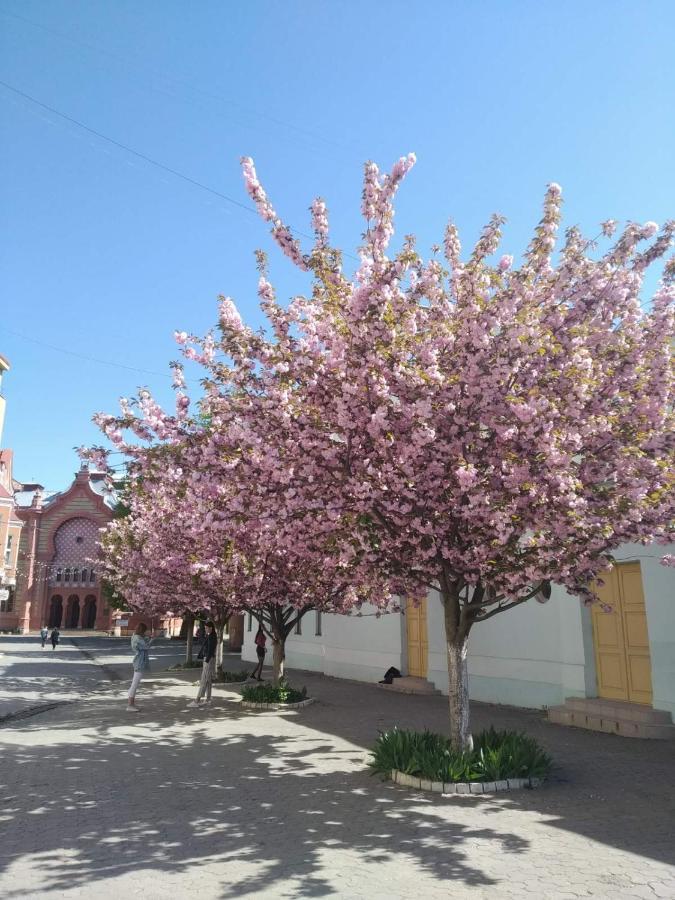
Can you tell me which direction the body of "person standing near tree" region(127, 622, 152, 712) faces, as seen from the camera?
to the viewer's right

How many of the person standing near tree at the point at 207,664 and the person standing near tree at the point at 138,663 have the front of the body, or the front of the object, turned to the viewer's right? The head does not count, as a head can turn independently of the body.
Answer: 1

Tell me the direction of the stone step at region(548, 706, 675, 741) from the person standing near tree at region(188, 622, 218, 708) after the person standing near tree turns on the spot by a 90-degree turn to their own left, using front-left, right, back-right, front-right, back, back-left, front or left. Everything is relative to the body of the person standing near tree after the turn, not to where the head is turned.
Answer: front-left

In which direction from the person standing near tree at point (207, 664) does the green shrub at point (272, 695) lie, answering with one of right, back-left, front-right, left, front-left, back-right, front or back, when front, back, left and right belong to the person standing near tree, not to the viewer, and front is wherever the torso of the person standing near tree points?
back

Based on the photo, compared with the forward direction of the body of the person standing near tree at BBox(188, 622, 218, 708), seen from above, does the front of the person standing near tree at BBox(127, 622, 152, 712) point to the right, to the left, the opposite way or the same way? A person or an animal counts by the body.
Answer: the opposite way

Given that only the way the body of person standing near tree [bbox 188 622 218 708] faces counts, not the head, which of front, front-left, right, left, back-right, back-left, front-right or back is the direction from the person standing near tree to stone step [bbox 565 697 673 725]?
back-left

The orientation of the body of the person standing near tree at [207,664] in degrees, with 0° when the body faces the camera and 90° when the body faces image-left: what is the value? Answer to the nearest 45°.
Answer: approximately 90°
